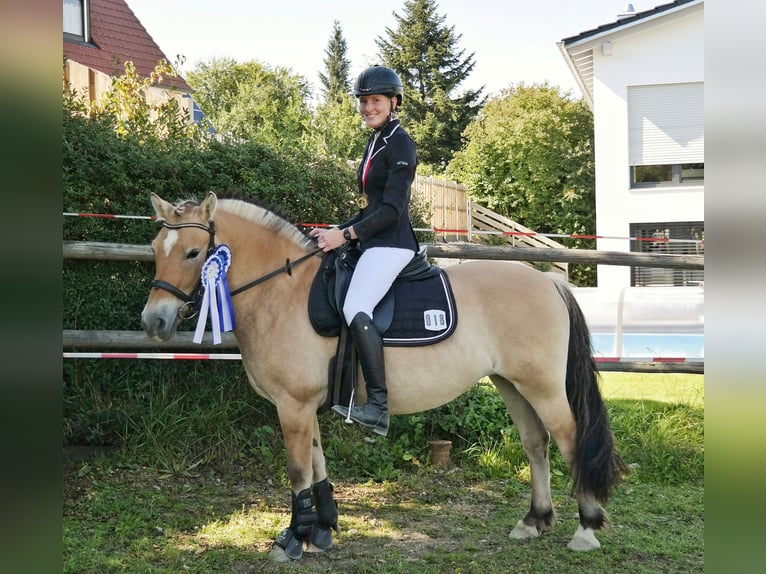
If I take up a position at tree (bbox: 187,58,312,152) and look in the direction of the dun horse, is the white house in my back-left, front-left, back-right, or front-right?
front-left

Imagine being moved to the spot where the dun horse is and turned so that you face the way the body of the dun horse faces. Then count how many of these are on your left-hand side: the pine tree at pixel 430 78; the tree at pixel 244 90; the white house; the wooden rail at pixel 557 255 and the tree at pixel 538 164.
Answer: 0

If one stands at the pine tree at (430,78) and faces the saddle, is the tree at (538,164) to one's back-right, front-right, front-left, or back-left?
front-left

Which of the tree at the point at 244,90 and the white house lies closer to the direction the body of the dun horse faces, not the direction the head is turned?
the tree

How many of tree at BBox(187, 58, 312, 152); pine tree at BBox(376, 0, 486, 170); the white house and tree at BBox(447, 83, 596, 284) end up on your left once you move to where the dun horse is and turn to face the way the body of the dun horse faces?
0

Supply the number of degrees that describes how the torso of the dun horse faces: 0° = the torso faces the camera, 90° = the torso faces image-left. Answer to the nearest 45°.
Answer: approximately 90°

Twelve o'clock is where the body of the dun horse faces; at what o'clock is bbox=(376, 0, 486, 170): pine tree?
The pine tree is roughly at 3 o'clock from the dun horse.

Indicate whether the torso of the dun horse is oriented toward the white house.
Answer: no

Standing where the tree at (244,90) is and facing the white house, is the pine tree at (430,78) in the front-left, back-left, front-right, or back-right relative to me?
front-left

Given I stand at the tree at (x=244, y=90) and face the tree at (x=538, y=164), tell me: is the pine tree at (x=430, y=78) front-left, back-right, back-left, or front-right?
front-left

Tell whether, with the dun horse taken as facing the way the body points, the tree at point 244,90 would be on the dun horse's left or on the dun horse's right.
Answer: on the dun horse's right

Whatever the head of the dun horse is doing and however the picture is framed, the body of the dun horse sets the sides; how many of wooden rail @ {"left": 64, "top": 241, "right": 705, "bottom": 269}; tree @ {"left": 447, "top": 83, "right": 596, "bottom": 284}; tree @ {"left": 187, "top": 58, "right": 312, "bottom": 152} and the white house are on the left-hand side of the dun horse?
0

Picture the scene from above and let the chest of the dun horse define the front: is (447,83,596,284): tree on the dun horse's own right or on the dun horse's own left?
on the dun horse's own right
